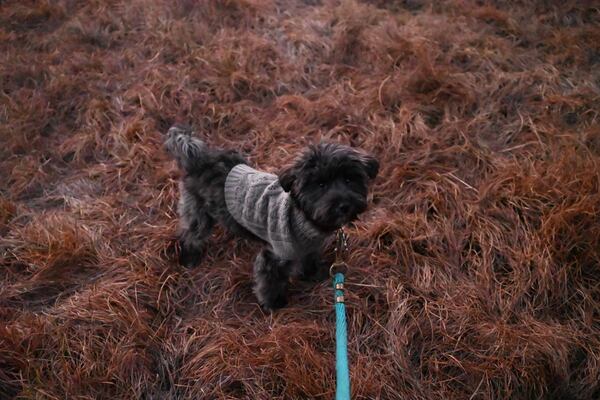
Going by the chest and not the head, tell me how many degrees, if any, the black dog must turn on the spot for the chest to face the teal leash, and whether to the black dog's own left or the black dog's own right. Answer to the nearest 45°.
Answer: approximately 45° to the black dog's own right

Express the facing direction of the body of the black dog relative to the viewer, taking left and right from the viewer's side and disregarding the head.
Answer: facing the viewer and to the right of the viewer
